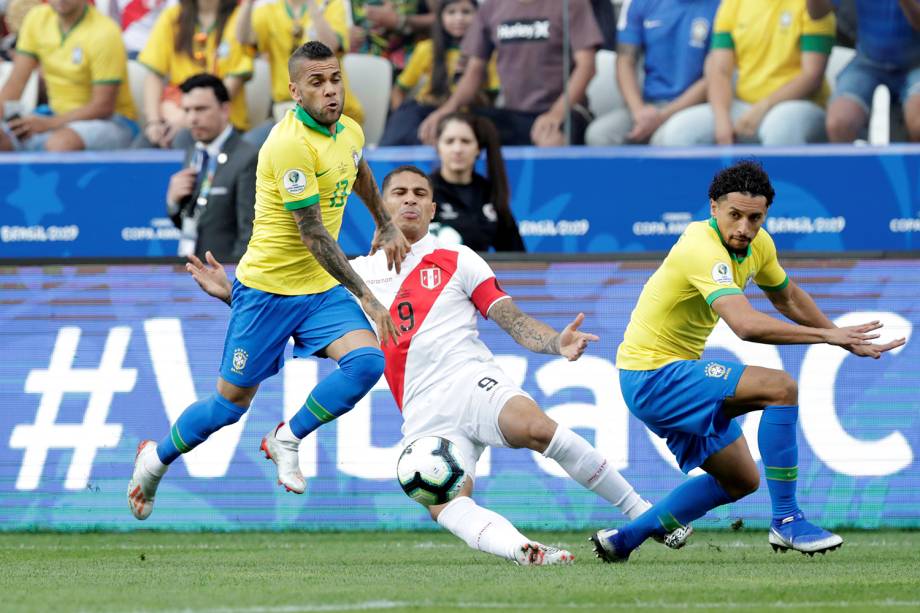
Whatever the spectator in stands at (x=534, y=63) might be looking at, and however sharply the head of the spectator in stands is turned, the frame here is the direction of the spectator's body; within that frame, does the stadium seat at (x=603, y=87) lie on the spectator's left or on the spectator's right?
on the spectator's left

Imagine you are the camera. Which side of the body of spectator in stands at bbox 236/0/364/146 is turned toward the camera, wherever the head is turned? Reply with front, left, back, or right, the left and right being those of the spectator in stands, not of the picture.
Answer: front

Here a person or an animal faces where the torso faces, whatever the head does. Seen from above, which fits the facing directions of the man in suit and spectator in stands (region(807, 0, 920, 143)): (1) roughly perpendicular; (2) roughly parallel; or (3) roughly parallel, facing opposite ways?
roughly parallel

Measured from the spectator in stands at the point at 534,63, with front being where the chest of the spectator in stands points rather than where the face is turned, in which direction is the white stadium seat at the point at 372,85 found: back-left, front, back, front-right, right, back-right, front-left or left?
right

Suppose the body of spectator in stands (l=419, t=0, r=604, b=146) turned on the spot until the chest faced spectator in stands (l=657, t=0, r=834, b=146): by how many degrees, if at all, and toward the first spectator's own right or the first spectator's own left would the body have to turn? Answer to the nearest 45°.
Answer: approximately 90° to the first spectator's own left

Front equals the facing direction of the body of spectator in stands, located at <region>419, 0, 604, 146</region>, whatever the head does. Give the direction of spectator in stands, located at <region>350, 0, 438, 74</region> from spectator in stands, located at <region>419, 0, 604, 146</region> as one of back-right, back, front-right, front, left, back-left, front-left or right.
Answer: right

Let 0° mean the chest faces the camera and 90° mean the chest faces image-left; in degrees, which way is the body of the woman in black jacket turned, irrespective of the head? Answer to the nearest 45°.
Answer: approximately 45°

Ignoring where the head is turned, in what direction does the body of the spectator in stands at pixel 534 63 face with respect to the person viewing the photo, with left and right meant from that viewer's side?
facing the viewer

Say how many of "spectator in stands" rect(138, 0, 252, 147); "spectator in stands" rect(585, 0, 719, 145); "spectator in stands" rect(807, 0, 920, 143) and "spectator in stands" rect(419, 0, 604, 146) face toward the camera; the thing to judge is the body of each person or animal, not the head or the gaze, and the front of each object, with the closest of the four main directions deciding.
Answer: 4

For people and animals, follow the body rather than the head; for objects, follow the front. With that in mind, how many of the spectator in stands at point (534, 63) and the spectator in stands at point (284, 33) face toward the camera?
2

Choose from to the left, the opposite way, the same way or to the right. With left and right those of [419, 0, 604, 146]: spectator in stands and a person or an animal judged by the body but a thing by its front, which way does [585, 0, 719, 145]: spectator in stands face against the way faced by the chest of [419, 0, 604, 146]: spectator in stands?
the same way

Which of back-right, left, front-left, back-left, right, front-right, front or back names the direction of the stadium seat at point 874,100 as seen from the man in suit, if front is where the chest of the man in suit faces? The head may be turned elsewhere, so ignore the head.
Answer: back-left

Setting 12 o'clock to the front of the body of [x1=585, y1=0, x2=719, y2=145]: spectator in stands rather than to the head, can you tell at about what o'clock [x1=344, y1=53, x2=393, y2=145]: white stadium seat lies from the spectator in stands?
The white stadium seat is roughly at 3 o'clock from the spectator in stands.

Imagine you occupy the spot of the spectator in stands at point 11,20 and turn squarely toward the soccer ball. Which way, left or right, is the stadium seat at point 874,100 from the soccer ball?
left

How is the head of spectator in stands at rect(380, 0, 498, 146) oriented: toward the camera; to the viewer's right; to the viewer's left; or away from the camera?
toward the camera

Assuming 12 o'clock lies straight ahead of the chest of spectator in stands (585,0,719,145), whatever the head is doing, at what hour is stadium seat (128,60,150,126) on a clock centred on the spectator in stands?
The stadium seat is roughly at 3 o'clock from the spectator in stands.

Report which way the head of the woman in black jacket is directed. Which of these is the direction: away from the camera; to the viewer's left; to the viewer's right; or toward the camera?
toward the camera

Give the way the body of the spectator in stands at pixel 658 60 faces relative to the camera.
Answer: toward the camera

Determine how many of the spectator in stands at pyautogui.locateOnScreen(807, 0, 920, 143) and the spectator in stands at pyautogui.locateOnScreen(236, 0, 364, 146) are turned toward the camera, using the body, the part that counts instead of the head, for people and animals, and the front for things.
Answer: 2

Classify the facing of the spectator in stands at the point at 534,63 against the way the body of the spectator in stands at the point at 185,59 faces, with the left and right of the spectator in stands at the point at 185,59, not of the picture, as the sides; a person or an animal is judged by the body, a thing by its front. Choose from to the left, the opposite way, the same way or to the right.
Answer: the same way

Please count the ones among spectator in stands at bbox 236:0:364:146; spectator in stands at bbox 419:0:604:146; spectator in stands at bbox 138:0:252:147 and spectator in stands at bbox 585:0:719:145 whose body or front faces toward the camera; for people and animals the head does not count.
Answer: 4

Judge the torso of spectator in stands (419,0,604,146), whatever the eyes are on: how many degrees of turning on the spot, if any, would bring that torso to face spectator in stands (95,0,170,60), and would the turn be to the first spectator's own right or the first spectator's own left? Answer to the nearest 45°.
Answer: approximately 90° to the first spectator's own right
